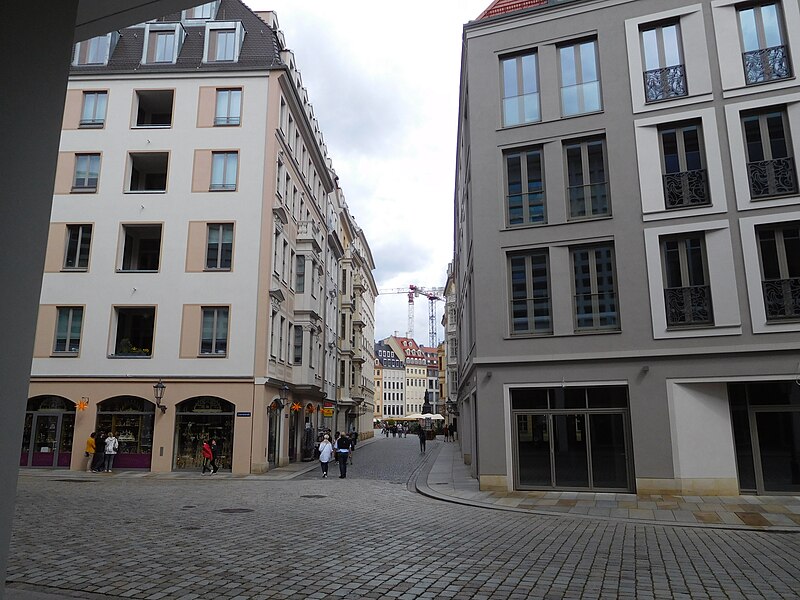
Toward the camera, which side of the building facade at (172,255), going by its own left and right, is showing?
front

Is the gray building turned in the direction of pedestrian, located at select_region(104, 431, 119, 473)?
no

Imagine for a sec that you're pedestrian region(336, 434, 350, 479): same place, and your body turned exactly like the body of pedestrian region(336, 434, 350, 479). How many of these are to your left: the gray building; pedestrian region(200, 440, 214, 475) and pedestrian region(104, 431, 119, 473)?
2

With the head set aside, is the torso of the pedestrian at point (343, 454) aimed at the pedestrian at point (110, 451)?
no

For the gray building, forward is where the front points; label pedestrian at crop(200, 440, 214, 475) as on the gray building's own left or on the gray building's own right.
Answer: on the gray building's own right

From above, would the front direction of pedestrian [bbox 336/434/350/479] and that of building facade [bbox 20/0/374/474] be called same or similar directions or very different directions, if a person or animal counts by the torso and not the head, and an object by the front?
very different directions
